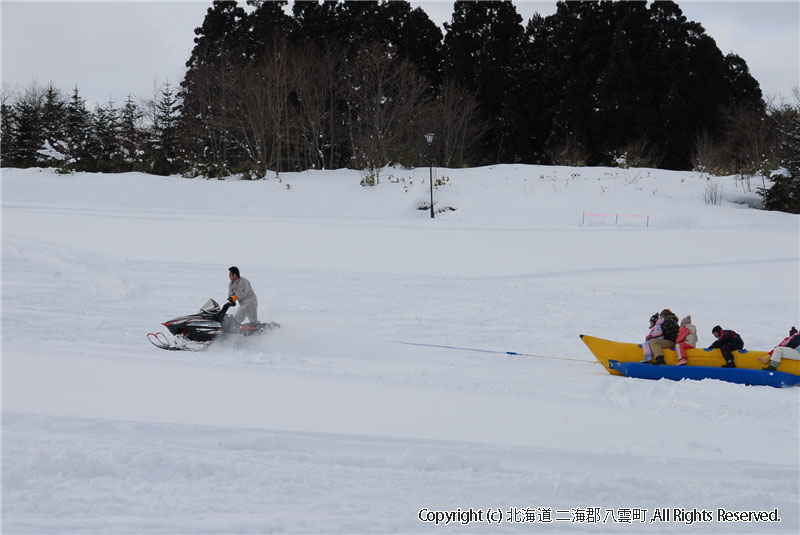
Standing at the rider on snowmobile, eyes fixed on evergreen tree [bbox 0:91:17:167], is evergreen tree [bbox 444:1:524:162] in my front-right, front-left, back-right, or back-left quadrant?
front-right

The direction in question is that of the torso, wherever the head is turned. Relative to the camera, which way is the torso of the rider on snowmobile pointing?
to the viewer's left

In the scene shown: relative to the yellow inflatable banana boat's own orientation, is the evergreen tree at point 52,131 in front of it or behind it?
in front

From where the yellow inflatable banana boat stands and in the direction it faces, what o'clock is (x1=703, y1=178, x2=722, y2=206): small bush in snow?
The small bush in snow is roughly at 3 o'clock from the yellow inflatable banana boat.

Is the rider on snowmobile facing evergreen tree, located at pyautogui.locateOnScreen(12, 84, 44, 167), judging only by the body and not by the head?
no

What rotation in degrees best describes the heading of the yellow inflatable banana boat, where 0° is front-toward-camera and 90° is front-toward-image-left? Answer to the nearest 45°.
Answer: approximately 90°

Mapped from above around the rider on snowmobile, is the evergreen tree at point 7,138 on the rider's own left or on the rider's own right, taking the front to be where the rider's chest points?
on the rider's own right

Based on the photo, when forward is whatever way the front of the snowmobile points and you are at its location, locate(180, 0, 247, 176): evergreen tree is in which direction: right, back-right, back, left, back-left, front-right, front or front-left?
right

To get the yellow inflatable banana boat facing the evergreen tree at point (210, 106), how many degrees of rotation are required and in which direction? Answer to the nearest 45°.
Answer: approximately 45° to its right

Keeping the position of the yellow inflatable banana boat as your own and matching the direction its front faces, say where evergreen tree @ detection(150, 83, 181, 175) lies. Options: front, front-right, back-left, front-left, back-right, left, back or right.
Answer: front-right

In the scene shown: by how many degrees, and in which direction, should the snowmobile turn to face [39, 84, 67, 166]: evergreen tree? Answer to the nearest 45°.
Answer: approximately 90° to its right

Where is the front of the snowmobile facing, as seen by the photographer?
facing to the left of the viewer

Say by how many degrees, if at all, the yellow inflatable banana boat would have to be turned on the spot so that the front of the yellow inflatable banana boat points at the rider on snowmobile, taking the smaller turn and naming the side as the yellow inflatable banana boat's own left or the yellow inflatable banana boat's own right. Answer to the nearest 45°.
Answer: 0° — it already faces them

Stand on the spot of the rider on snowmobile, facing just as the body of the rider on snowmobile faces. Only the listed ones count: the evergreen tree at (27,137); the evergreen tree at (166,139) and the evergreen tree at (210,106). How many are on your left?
0

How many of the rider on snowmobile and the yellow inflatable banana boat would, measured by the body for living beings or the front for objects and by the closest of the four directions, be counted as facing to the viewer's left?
2

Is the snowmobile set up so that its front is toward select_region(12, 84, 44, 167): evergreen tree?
no
